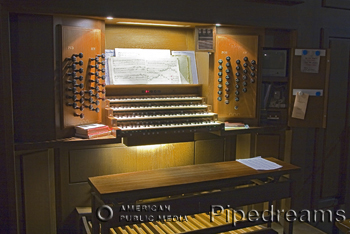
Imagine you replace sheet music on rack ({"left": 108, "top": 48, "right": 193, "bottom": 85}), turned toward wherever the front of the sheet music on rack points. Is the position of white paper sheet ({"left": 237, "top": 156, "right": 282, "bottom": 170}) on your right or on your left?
on your left

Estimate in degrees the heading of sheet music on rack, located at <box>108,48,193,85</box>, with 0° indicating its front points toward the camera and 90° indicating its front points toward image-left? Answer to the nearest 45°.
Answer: approximately 0°

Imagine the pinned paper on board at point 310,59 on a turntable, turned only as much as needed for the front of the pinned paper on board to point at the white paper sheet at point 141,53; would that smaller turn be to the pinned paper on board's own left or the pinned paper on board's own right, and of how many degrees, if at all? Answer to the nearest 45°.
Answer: approximately 45° to the pinned paper on board's own right

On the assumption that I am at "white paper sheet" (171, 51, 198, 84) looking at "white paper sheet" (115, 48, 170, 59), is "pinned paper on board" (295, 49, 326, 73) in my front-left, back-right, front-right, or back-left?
back-left

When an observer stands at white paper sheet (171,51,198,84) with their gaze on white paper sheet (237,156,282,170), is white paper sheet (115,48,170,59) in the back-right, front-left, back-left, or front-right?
back-right

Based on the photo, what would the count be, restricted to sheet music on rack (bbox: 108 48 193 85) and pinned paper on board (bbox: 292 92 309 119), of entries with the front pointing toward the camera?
2

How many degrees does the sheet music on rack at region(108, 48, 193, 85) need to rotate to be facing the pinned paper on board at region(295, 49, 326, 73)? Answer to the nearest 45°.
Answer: approximately 90° to its left
